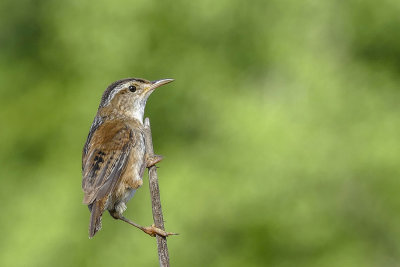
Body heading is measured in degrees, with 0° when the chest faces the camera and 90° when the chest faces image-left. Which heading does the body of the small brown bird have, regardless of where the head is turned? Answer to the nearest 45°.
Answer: approximately 270°
